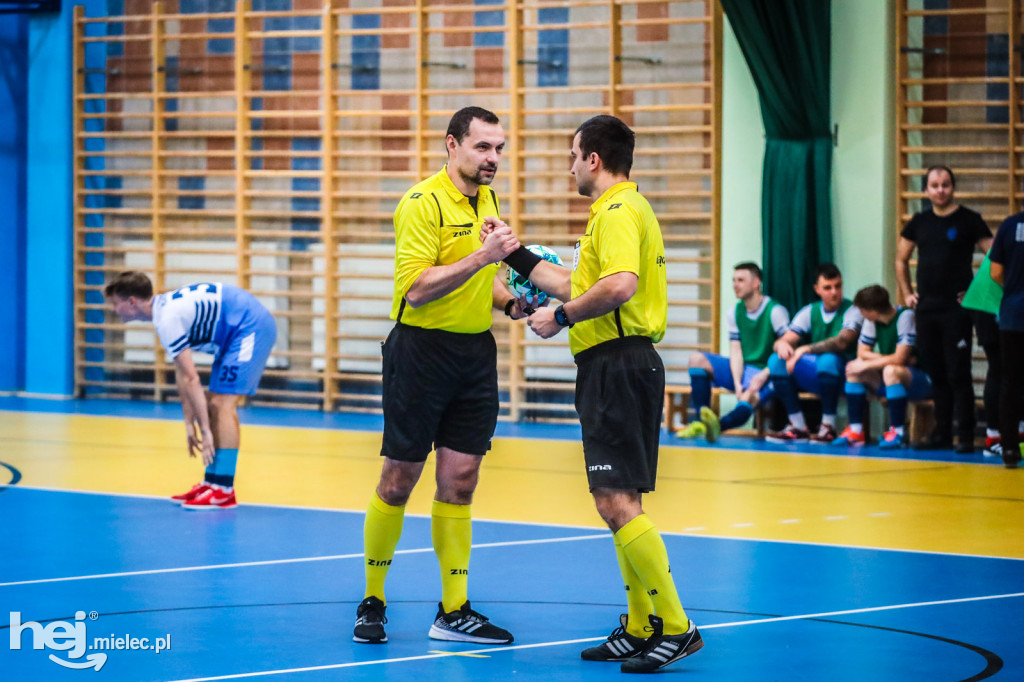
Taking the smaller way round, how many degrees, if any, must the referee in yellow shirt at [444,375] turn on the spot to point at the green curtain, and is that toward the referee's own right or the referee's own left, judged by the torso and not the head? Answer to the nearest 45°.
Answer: approximately 90° to the referee's own left

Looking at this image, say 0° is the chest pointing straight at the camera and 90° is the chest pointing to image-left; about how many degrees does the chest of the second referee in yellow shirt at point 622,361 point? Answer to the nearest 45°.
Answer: approximately 90°

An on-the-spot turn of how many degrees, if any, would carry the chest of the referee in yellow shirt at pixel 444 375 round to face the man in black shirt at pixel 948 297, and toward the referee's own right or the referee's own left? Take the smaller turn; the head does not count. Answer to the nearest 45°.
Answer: approximately 90° to the referee's own left

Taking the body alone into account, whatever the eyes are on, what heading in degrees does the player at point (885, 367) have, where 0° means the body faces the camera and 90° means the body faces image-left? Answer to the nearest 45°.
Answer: approximately 45°

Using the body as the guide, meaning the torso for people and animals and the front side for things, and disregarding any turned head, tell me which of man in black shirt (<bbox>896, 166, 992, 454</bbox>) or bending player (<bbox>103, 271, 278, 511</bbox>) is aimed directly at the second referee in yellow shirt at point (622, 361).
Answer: the man in black shirt

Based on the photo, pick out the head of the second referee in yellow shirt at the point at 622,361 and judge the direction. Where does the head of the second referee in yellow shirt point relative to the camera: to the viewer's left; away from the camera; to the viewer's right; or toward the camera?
to the viewer's left

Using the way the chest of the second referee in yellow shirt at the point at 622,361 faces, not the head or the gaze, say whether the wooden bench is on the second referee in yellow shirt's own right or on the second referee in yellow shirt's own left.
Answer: on the second referee in yellow shirt's own right

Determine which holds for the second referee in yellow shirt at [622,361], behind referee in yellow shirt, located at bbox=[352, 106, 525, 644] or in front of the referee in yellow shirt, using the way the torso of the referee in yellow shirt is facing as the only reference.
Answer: in front
